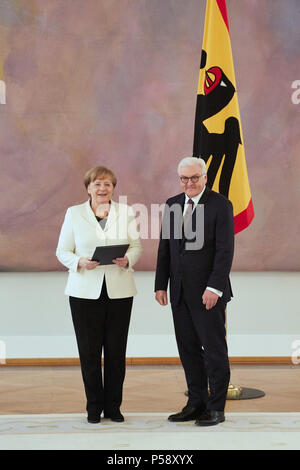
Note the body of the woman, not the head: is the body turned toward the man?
no

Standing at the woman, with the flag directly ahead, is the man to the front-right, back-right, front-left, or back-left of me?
front-right

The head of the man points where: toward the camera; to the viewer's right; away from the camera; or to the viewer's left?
toward the camera

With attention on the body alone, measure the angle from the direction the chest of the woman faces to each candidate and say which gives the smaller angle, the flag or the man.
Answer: the man

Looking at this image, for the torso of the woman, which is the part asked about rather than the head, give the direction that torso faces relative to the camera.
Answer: toward the camera

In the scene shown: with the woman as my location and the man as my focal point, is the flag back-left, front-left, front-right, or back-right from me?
front-left

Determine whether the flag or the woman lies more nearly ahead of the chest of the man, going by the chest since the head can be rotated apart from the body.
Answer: the woman

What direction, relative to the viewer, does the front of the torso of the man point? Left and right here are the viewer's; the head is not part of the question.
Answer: facing the viewer and to the left of the viewer

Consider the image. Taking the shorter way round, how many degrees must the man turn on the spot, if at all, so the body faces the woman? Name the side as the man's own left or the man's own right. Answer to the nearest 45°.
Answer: approximately 45° to the man's own right

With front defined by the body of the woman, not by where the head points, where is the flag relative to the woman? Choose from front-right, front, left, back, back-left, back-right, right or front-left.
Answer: back-left

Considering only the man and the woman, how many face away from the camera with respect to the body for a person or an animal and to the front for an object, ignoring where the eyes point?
0
